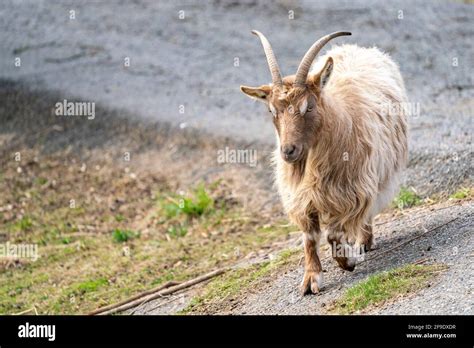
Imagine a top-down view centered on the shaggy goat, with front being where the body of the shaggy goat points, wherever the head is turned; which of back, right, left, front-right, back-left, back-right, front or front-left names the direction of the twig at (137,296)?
right

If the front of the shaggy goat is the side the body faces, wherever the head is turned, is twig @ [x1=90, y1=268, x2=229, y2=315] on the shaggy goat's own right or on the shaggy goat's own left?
on the shaggy goat's own right
